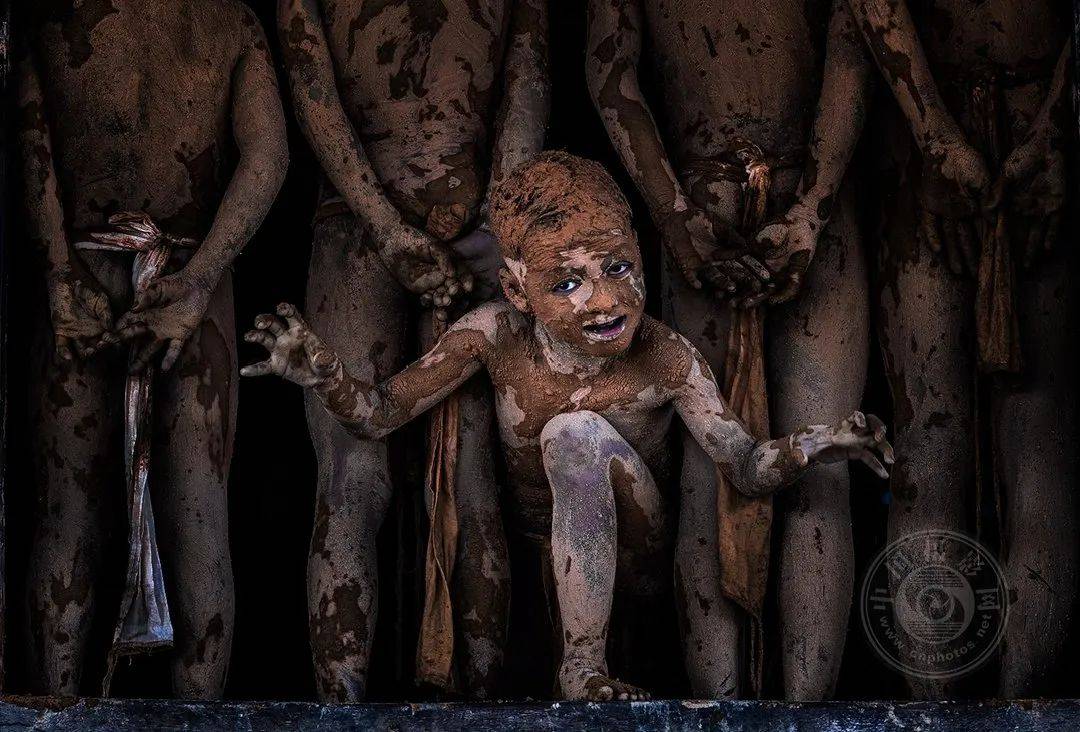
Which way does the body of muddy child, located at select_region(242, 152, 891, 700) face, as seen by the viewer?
toward the camera
